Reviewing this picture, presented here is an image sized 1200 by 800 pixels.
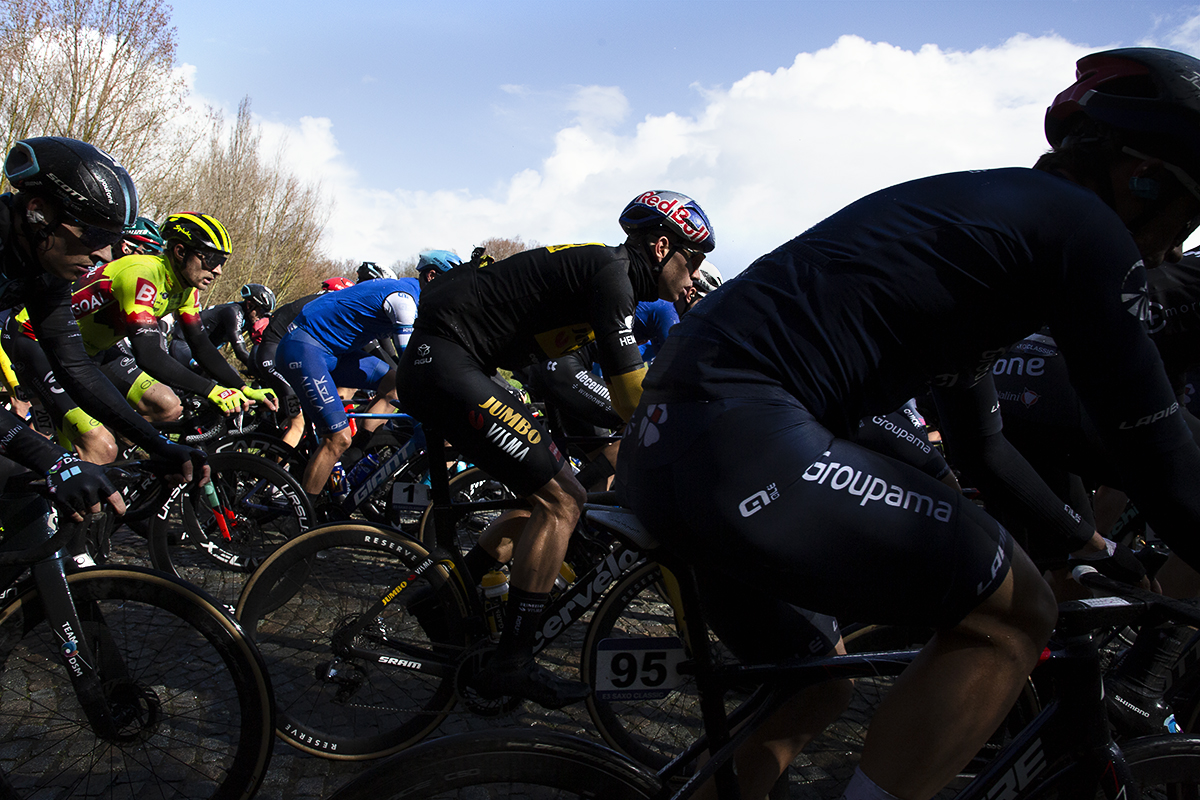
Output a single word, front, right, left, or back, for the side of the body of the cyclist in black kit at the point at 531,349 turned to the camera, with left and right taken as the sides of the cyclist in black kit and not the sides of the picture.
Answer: right

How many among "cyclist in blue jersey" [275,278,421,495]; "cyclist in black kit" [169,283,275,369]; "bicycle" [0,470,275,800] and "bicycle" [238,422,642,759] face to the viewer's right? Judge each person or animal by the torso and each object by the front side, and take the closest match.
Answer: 4

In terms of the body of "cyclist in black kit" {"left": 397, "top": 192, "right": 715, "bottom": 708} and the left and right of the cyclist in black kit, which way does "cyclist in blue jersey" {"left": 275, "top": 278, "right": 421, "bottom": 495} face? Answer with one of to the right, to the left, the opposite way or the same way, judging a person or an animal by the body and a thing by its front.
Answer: the same way

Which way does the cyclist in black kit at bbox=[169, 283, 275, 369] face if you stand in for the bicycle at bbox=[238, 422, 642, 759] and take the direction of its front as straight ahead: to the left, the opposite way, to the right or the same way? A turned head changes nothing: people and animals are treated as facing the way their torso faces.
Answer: the same way

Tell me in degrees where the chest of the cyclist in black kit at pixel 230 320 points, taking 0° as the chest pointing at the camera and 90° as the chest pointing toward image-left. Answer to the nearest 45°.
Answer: approximately 270°

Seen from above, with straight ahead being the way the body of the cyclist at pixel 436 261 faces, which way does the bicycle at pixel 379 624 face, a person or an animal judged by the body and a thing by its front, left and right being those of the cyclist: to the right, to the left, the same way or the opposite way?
the same way

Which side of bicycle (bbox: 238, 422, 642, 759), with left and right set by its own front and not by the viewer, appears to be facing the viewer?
right

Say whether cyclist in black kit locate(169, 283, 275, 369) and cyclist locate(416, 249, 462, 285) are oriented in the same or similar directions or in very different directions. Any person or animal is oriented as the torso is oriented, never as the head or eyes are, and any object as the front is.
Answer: same or similar directions

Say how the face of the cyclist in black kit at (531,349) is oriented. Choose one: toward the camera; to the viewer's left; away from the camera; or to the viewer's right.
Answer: to the viewer's right

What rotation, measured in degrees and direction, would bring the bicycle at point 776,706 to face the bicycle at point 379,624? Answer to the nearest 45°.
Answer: approximately 135° to its left

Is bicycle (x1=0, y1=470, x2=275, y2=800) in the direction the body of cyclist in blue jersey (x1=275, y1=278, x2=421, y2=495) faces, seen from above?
no

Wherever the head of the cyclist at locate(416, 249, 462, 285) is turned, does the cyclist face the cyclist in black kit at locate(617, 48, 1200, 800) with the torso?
no

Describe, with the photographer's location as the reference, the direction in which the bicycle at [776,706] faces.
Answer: facing to the right of the viewer

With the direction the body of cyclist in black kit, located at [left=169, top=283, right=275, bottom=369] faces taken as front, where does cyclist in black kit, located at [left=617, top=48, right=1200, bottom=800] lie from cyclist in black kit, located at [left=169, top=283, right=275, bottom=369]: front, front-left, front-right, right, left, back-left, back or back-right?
right

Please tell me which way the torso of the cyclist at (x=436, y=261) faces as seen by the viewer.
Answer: to the viewer's right

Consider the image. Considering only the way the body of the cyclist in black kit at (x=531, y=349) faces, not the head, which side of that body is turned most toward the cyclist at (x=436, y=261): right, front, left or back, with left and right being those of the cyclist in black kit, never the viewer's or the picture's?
left

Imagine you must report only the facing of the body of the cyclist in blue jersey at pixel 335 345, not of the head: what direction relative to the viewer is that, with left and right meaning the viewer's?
facing to the right of the viewer

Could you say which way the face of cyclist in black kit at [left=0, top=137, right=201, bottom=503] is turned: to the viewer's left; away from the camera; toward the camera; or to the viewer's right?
to the viewer's right

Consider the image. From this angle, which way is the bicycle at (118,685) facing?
to the viewer's right

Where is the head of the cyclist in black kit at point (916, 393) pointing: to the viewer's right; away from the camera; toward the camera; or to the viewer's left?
to the viewer's right
